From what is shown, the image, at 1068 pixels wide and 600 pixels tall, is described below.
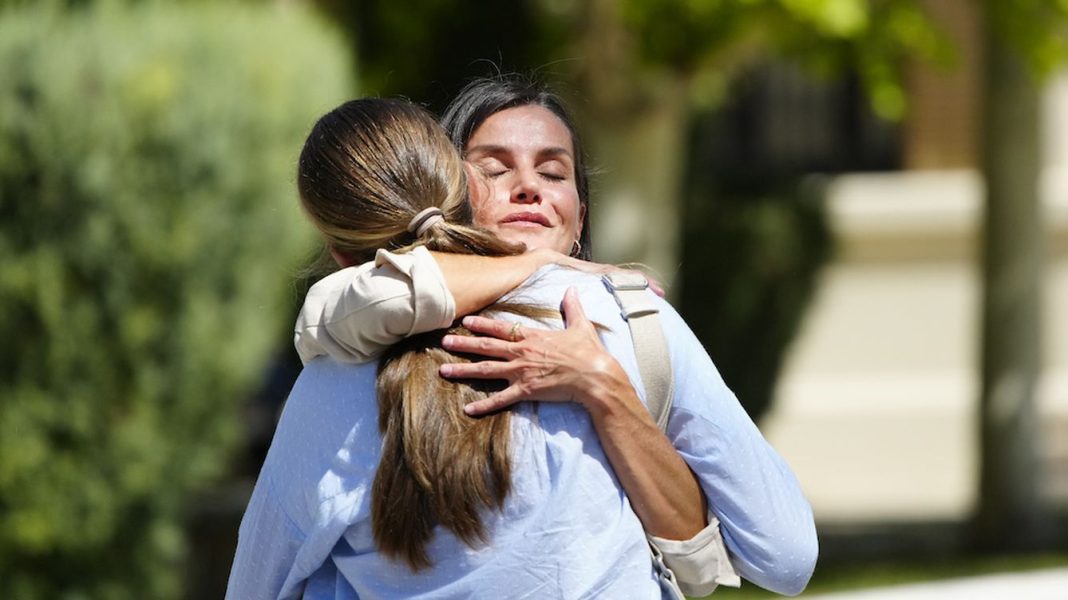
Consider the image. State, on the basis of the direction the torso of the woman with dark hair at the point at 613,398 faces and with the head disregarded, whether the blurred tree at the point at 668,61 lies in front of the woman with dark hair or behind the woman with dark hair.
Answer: behind

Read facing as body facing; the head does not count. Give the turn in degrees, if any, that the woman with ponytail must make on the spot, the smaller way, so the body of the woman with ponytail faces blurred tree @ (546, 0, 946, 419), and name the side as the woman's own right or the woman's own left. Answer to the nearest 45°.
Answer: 0° — they already face it

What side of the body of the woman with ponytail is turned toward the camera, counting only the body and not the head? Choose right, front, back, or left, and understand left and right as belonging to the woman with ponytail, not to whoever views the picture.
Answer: back

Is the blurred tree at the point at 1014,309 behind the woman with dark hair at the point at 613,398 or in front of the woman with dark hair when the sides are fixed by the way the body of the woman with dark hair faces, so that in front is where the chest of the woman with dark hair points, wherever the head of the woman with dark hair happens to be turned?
behind

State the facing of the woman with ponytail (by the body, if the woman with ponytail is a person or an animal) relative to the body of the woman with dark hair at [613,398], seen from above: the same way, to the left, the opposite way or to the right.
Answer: the opposite way
